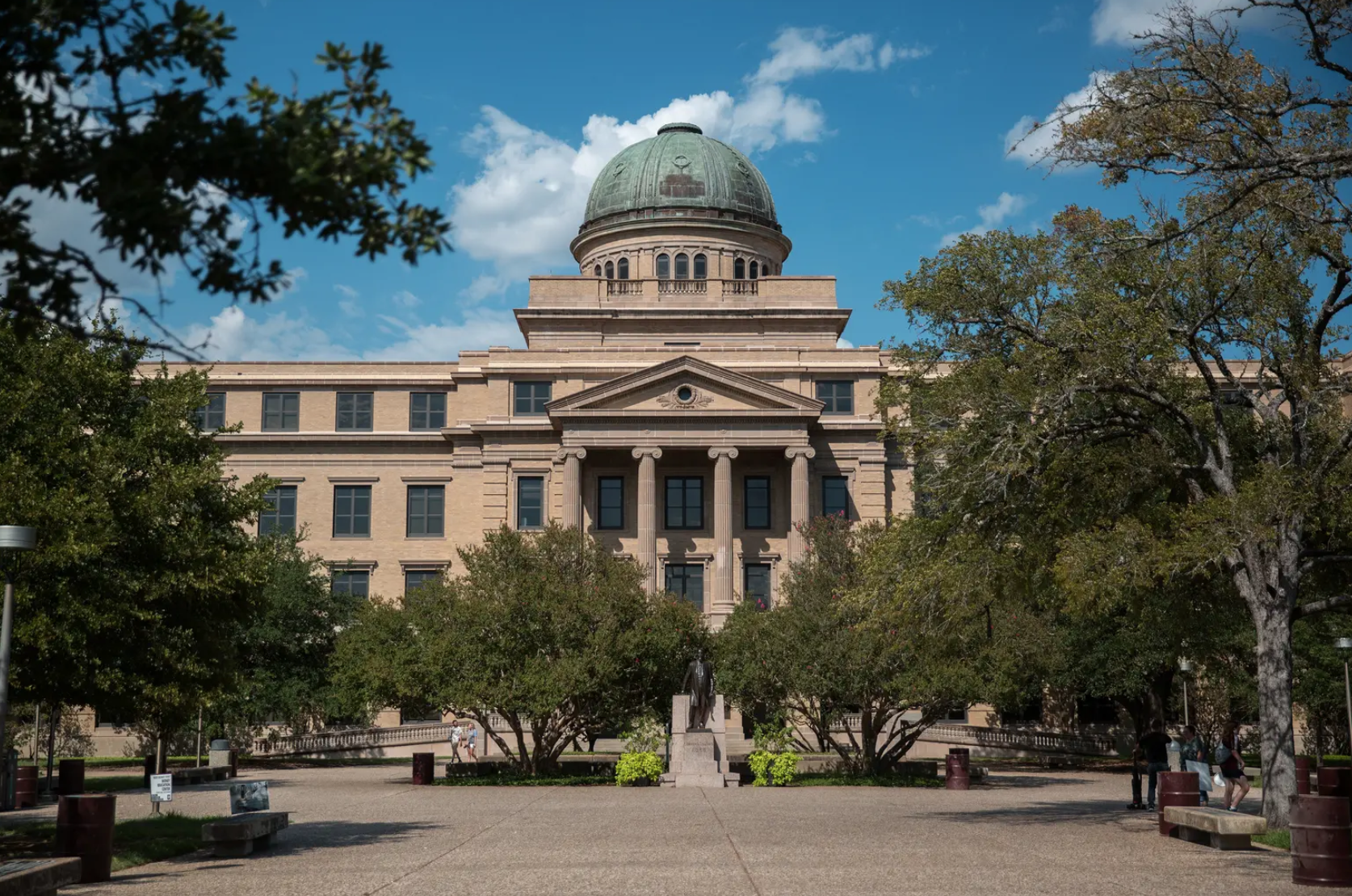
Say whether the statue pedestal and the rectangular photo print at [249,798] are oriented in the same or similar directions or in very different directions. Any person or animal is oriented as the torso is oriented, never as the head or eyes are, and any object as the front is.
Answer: same or similar directions

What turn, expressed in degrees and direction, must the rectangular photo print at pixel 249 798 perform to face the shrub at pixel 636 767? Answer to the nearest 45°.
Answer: approximately 135° to its left

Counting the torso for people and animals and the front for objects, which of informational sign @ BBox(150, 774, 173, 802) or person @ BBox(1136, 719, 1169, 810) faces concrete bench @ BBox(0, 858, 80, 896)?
the informational sign

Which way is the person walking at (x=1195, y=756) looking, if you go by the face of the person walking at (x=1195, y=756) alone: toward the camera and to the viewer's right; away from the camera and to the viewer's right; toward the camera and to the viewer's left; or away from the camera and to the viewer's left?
toward the camera and to the viewer's left

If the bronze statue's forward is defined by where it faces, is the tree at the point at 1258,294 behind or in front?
in front

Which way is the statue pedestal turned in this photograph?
toward the camera

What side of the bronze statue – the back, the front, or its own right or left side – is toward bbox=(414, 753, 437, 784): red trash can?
right

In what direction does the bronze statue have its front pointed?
toward the camera

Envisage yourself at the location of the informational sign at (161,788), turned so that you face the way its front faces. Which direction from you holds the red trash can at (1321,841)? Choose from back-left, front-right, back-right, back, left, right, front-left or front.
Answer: front-left

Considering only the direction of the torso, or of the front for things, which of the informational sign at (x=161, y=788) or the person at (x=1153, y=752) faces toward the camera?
the informational sign
